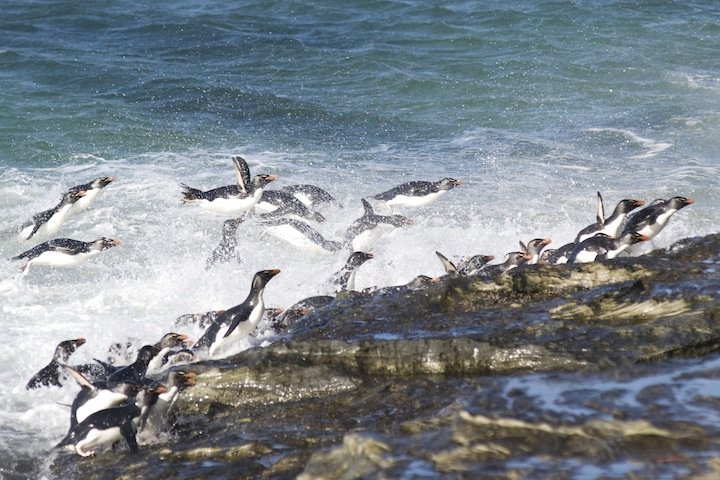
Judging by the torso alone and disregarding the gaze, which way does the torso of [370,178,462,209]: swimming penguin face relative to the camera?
to the viewer's right

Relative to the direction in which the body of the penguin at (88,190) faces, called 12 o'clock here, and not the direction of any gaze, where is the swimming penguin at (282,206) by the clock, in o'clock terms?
The swimming penguin is roughly at 1 o'clock from the penguin.

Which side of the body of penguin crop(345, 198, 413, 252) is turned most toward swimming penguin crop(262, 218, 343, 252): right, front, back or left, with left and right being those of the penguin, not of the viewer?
back

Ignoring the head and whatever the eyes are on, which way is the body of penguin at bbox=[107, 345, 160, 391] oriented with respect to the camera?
to the viewer's right

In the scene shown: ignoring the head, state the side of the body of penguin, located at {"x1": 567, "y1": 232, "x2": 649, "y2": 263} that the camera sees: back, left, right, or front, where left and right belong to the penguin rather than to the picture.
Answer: right

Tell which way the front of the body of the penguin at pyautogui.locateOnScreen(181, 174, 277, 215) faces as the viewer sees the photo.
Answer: to the viewer's right

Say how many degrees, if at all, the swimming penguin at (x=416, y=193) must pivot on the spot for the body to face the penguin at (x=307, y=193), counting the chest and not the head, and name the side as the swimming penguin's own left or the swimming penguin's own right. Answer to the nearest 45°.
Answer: approximately 180°

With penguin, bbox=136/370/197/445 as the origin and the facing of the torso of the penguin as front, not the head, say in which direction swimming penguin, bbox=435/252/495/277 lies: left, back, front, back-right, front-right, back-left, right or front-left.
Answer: front-left

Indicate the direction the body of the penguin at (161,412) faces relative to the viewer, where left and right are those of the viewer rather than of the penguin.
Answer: facing to the right of the viewer

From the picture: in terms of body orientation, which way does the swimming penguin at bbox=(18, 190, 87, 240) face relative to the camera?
to the viewer's right

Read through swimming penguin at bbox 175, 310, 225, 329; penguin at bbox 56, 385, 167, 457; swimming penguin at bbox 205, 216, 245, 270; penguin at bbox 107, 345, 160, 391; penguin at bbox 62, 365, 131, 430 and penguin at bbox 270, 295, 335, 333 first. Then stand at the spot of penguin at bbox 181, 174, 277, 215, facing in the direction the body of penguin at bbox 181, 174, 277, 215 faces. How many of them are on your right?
6

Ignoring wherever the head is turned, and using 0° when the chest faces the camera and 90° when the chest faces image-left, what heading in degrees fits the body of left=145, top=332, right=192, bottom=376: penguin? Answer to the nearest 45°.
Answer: approximately 270°

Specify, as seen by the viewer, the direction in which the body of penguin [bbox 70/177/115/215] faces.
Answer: to the viewer's right

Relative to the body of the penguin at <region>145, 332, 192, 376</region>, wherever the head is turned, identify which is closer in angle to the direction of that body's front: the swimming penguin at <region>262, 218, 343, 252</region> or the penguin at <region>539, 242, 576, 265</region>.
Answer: the penguin

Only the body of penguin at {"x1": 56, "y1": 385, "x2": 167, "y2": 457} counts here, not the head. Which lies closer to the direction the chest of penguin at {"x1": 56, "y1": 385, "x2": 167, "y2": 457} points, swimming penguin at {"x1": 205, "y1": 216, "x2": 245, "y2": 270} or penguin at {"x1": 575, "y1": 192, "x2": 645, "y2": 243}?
the penguin

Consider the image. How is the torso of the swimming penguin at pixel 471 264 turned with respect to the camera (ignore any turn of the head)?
to the viewer's right

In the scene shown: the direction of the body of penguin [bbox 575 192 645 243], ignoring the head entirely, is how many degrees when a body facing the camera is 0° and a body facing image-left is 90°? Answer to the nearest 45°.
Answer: approximately 270°
